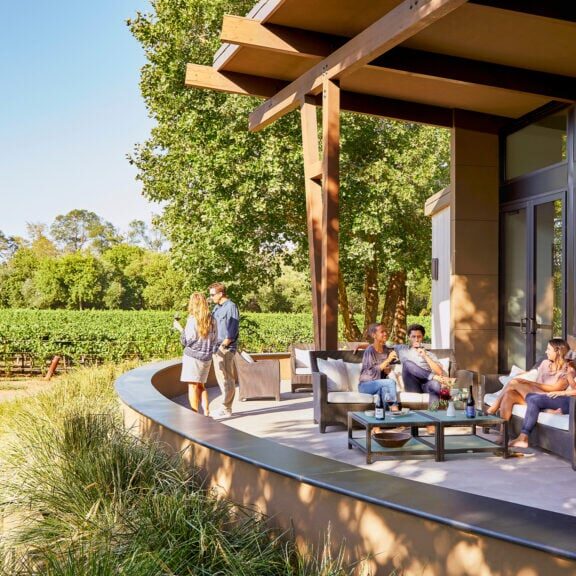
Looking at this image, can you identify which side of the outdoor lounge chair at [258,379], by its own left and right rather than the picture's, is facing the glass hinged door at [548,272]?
front

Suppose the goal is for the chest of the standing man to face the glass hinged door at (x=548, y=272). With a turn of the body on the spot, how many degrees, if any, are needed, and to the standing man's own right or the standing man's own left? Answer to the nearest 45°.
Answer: approximately 180°

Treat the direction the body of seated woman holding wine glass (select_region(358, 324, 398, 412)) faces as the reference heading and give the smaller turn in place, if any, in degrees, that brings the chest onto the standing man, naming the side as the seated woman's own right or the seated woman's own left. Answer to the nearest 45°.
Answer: approximately 135° to the seated woman's own right

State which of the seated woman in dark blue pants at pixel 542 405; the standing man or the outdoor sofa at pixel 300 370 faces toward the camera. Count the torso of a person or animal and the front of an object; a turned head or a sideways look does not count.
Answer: the outdoor sofa

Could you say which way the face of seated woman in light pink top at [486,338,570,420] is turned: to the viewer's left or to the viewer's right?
to the viewer's left

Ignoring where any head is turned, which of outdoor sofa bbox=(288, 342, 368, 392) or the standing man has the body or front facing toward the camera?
the outdoor sofa

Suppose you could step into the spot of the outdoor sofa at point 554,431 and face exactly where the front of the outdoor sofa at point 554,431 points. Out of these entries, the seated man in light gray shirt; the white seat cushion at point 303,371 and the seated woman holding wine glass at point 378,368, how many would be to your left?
0

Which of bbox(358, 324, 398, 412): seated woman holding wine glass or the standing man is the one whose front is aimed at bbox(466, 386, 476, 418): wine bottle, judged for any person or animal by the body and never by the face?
the seated woman holding wine glass

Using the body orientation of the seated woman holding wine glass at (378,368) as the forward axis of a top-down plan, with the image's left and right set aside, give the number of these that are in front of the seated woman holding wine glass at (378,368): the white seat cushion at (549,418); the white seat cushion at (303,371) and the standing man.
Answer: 1

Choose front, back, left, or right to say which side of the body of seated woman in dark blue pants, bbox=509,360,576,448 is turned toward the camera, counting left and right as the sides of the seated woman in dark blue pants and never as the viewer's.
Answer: left

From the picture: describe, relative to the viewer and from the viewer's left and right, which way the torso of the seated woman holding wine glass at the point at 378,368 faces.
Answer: facing the viewer and to the right of the viewer

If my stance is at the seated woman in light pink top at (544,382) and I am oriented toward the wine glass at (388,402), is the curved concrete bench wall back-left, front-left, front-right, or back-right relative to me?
front-left

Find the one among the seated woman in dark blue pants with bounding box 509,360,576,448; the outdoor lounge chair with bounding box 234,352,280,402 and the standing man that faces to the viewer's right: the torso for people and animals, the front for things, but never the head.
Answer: the outdoor lounge chair

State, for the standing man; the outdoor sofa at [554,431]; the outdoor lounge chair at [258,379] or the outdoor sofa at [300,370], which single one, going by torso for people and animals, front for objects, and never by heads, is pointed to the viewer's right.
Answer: the outdoor lounge chair

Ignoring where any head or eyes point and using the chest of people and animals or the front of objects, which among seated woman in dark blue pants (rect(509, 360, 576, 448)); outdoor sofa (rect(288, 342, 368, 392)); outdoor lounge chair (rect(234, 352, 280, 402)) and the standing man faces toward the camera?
the outdoor sofa

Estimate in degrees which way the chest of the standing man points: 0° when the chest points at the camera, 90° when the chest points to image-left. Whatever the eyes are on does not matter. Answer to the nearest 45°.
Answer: approximately 90°

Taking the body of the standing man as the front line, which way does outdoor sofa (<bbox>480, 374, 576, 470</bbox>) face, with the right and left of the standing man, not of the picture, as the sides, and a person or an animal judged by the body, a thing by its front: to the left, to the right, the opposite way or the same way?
the same way
